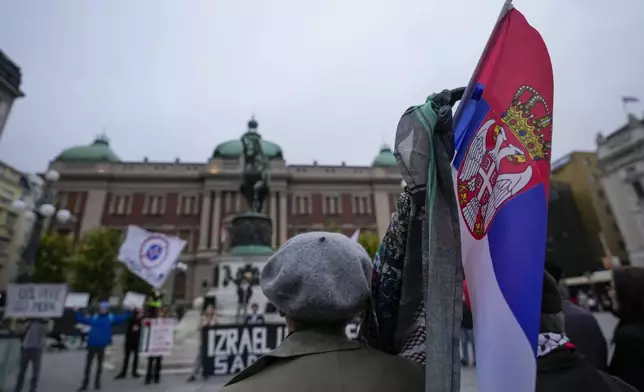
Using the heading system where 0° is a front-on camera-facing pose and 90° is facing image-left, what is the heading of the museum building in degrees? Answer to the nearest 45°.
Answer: approximately 0°

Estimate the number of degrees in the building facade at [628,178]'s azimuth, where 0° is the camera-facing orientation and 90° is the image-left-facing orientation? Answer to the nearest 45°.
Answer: approximately 45°

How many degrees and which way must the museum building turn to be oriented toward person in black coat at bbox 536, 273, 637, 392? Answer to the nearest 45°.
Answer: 0° — it already faces them

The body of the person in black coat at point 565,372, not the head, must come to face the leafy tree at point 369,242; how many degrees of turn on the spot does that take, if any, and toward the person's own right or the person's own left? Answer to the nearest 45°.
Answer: approximately 45° to the person's own left

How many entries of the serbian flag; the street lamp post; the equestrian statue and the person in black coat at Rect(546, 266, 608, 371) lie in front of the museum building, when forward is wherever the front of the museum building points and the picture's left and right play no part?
4

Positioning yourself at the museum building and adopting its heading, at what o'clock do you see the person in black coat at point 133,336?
The person in black coat is roughly at 12 o'clock from the museum building.

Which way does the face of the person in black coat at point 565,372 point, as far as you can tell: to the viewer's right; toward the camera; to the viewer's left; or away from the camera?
away from the camera

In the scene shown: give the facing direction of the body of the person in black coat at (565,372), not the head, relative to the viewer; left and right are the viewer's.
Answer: facing away from the viewer
